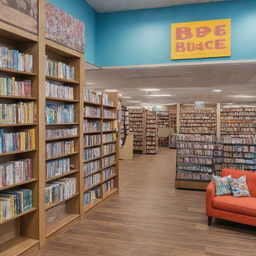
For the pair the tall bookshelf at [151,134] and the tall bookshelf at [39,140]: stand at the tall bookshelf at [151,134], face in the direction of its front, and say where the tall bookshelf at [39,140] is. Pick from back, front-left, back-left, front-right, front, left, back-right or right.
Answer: front

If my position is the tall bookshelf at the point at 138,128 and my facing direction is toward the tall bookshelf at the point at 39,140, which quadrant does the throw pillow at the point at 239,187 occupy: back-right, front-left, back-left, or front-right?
front-left

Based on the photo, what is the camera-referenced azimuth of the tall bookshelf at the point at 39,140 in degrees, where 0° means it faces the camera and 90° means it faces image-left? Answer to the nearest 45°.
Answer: approximately 315°

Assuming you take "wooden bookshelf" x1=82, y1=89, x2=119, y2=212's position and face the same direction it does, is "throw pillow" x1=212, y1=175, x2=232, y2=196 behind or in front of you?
in front

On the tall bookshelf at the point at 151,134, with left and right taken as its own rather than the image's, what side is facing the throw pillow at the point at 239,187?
front

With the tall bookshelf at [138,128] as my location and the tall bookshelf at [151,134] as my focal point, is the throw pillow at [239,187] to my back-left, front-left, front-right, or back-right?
front-right

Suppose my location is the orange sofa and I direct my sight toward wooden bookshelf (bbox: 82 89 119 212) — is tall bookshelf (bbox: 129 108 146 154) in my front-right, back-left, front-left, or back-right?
front-right

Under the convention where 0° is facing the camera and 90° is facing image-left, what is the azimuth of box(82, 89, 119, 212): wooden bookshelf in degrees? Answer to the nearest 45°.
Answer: approximately 315°

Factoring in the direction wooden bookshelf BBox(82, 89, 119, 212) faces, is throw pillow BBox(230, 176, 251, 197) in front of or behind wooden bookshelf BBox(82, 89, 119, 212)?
in front

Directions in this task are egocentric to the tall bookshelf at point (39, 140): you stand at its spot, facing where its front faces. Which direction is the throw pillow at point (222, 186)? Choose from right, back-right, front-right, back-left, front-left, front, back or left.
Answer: front-left

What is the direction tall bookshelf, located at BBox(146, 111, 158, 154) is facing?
toward the camera
